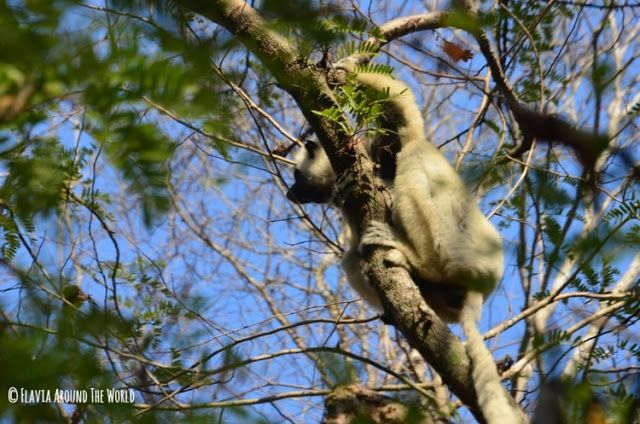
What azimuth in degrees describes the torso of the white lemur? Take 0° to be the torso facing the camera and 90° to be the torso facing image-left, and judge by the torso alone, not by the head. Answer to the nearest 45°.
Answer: approximately 90°
